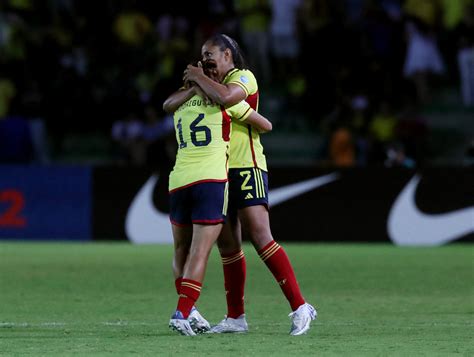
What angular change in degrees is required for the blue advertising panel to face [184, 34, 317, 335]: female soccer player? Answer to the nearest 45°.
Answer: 0° — it already faces them

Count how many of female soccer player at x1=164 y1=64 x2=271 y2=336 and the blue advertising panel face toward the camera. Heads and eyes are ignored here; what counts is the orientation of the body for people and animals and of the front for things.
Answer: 1

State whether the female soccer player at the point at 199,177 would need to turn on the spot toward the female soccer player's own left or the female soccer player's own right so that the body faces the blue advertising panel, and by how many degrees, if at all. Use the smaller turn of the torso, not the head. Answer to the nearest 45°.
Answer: approximately 45° to the female soccer player's own left

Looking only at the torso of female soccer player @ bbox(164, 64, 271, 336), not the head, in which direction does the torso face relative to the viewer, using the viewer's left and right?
facing away from the viewer and to the right of the viewer

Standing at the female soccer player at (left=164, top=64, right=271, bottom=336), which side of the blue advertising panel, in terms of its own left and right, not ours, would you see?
front

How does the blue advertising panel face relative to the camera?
toward the camera
